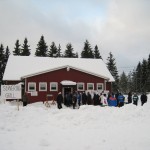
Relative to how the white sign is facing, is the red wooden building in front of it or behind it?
behind

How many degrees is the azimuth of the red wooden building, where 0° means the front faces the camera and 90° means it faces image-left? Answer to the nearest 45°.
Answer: approximately 0°

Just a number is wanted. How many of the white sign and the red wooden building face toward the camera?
2

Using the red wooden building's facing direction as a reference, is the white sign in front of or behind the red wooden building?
in front
